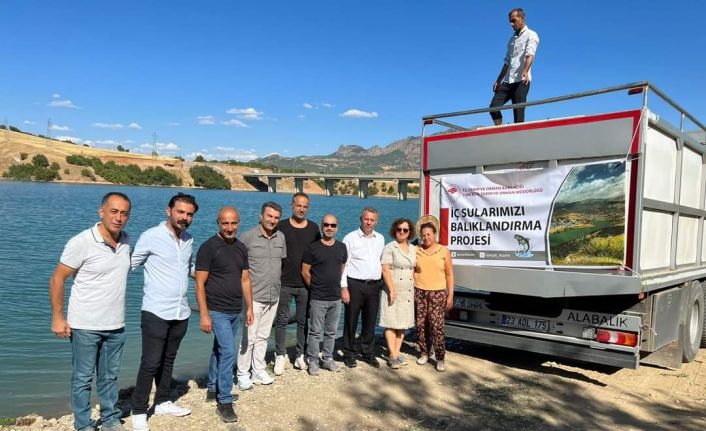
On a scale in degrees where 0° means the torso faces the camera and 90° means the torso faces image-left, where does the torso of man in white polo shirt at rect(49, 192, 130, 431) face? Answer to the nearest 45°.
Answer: approximately 315°

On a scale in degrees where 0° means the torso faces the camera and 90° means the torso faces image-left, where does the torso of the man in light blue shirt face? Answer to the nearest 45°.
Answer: approximately 315°

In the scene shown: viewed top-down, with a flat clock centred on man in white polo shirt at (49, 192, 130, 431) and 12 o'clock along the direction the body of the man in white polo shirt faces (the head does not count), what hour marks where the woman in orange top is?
The woman in orange top is roughly at 10 o'clock from the man in white polo shirt.

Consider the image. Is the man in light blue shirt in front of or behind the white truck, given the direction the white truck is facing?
behind

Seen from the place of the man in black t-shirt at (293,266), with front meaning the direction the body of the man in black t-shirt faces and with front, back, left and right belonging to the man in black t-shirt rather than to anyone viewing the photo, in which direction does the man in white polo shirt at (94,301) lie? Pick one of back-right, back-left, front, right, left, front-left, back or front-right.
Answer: front-right

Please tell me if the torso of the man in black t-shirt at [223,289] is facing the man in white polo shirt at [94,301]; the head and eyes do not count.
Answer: no

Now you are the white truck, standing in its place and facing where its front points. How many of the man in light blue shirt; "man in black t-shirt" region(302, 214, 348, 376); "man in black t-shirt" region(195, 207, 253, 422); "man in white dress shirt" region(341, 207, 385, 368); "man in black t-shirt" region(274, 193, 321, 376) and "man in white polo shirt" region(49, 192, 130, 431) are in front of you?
0

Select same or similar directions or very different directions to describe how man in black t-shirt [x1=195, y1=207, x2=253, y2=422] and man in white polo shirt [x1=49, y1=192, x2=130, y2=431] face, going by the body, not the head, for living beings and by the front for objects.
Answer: same or similar directions

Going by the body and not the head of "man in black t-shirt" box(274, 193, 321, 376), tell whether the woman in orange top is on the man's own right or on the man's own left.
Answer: on the man's own left

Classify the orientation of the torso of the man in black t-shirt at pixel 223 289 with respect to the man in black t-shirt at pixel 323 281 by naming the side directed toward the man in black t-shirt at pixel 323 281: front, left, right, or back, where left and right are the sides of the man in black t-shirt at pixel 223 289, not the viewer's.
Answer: left

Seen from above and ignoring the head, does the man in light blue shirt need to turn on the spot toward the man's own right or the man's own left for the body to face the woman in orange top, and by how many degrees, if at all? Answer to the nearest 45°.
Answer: approximately 45° to the man's own left

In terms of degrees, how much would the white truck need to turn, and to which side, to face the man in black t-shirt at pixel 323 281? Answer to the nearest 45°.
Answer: approximately 135° to its left

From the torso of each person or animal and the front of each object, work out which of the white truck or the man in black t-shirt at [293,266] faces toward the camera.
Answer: the man in black t-shirt

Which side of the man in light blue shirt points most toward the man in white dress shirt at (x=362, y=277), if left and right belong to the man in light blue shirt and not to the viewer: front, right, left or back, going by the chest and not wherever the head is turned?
left

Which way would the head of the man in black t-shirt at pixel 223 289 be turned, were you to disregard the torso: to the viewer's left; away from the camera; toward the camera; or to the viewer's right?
toward the camera

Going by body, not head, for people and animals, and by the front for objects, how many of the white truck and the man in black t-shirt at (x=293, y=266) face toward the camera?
1

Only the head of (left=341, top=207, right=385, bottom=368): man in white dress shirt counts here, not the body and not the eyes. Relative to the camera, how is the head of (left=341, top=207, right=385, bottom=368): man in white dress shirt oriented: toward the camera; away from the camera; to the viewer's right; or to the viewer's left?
toward the camera

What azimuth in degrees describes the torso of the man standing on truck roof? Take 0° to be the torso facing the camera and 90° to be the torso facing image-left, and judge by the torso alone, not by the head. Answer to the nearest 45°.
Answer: approximately 45°

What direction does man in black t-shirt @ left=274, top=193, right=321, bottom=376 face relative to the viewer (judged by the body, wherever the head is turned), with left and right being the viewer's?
facing the viewer

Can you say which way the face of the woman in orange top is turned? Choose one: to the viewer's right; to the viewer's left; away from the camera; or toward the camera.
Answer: toward the camera

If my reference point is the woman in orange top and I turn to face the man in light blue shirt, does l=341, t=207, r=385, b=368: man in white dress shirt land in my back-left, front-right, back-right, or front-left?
front-right

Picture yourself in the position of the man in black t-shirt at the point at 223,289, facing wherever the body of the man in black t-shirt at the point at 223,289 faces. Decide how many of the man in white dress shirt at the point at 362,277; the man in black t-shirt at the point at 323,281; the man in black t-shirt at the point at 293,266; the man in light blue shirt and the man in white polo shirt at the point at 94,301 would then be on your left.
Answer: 3
